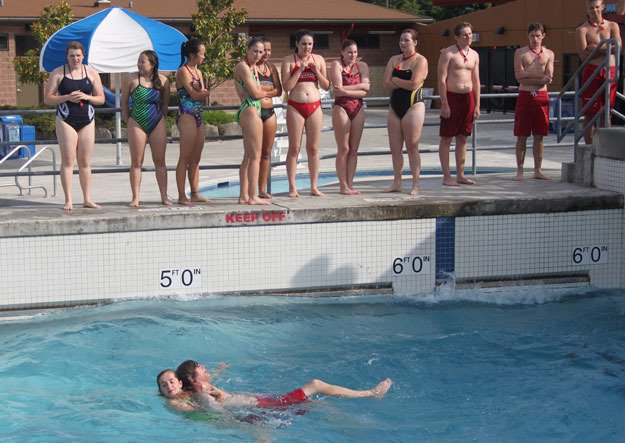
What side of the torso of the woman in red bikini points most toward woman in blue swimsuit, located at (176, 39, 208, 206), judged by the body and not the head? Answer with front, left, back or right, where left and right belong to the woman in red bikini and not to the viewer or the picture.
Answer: right

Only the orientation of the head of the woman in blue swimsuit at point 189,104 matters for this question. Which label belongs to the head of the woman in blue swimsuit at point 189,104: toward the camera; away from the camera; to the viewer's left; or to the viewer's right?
to the viewer's right

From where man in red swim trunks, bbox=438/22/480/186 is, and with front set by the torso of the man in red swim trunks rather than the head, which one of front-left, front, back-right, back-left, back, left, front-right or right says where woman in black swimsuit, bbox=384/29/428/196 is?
right

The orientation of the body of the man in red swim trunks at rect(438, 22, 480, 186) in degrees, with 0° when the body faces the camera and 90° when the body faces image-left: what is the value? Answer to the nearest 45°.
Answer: approximately 315°

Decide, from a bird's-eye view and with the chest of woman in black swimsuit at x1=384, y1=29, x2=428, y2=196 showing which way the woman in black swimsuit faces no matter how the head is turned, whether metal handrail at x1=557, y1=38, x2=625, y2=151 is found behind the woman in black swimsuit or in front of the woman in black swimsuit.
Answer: behind

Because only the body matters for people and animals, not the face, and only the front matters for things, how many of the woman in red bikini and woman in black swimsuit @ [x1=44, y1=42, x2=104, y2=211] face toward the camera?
2

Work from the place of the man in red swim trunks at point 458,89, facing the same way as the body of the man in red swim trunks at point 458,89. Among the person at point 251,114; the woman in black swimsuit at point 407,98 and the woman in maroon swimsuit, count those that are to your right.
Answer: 3

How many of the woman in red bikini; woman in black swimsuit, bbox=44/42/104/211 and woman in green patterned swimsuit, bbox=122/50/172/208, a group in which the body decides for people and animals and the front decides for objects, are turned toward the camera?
3

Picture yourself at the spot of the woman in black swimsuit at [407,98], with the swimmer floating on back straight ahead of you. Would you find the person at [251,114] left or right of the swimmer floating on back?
right

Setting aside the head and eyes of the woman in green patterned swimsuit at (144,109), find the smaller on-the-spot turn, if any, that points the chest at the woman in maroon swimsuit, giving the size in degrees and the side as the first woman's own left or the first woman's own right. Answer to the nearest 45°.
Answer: approximately 90° to the first woman's own left
